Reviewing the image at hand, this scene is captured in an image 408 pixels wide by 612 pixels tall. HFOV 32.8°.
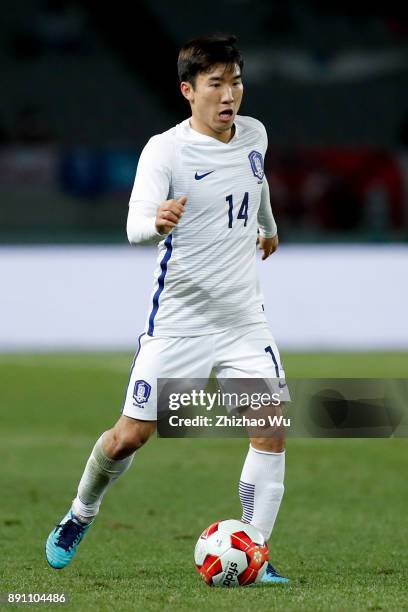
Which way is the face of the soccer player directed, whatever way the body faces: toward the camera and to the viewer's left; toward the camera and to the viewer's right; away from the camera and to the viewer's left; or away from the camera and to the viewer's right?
toward the camera and to the viewer's right

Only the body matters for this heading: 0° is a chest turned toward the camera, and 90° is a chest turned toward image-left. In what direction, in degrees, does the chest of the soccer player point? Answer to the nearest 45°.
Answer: approximately 315°
